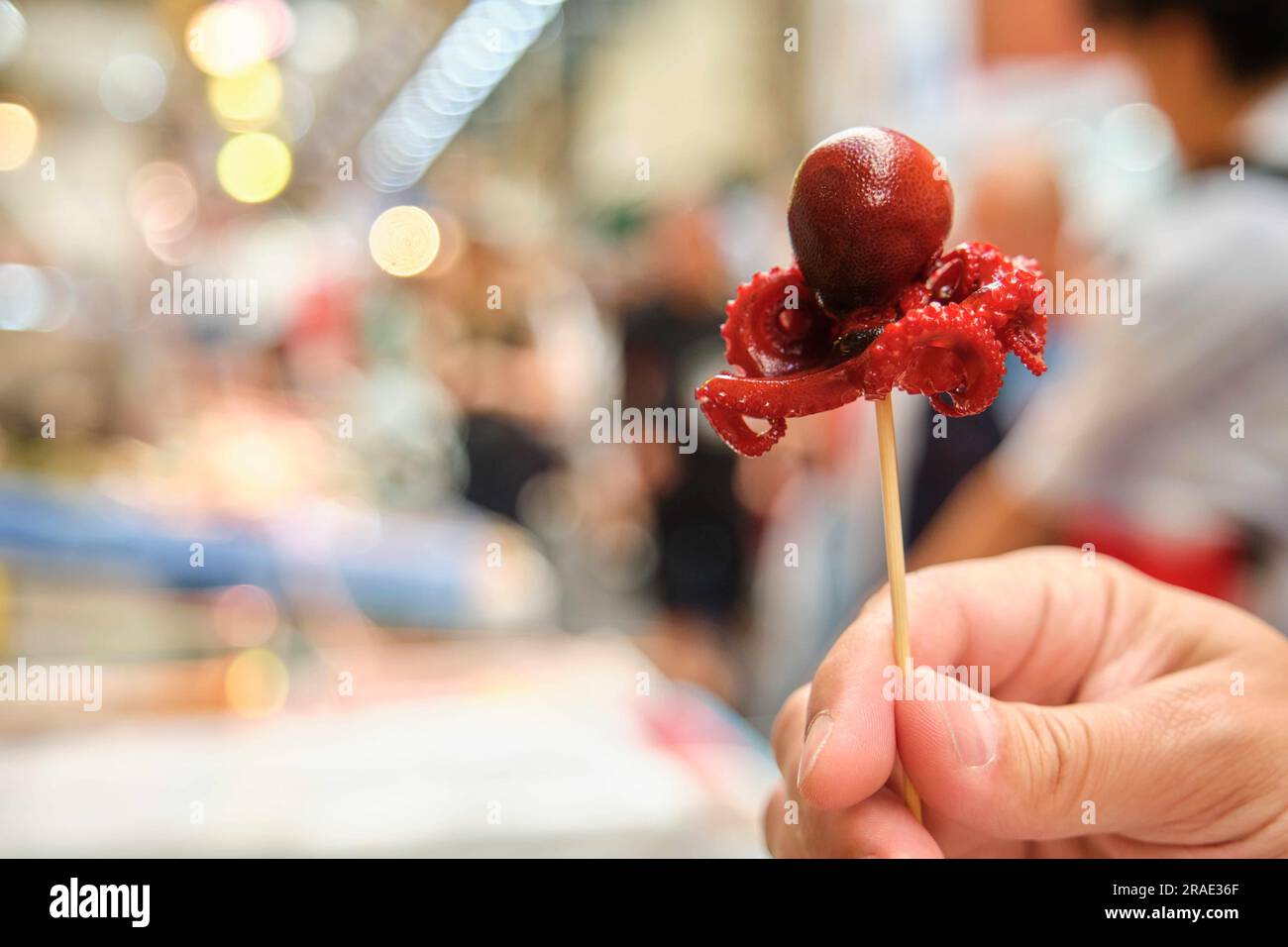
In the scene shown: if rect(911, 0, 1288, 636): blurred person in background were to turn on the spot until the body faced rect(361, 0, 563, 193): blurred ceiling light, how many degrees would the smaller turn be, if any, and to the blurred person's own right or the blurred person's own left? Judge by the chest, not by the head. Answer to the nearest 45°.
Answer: approximately 45° to the blurred person's own right

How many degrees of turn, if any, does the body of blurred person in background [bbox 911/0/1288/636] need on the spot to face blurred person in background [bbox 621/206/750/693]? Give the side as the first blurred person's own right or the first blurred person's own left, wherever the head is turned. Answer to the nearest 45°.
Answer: approximately 45° to the first blurred person's own right

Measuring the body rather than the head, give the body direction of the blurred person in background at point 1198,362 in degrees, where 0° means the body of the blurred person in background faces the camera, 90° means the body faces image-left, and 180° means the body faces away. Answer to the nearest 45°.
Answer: approximately 90°
